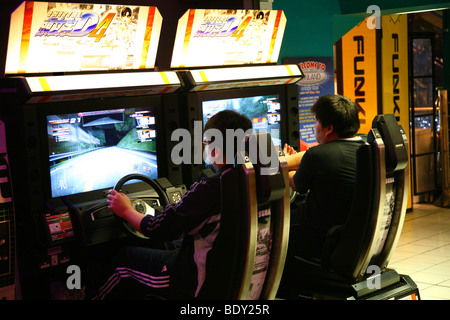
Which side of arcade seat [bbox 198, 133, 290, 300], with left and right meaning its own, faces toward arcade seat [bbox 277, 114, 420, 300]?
right

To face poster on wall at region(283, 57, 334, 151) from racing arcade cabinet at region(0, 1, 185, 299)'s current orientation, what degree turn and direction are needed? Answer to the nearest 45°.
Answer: approximately 90° to its left

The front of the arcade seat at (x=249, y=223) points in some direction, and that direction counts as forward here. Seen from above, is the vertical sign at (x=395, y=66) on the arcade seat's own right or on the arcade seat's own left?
on the arcade seat's own right

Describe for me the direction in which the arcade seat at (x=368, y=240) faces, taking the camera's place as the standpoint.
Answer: facing away from the viewer and to the left of the viewer

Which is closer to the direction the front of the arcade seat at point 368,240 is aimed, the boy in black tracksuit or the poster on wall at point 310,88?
the poster on wall

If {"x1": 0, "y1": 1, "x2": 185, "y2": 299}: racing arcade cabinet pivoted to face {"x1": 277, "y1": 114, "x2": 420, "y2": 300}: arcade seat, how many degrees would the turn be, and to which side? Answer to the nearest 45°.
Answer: approximately 45° to its left

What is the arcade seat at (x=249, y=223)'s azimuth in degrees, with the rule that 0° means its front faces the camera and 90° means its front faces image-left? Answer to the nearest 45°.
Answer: approximately 135°

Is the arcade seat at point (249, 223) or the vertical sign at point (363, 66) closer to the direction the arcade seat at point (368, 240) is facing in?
the vertical sign

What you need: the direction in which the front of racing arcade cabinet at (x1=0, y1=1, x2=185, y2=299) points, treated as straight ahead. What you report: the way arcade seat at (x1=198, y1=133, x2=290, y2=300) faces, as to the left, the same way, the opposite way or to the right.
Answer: the opposite way

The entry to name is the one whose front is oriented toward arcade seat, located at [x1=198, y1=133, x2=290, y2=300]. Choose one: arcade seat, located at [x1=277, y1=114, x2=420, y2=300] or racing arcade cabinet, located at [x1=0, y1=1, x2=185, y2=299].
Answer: the racing arcade cabinet

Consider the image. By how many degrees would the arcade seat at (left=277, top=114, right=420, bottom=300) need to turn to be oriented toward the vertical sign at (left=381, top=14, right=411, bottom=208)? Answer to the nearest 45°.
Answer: approximately 45° to its right

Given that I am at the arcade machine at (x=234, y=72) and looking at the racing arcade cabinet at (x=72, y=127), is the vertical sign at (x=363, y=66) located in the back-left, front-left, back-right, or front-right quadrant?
back-right
